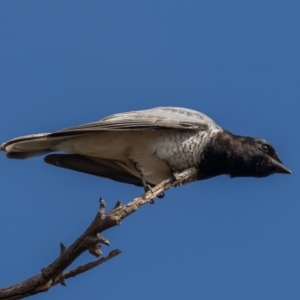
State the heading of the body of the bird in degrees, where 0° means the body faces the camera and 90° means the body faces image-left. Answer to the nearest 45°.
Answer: approximately 270°
